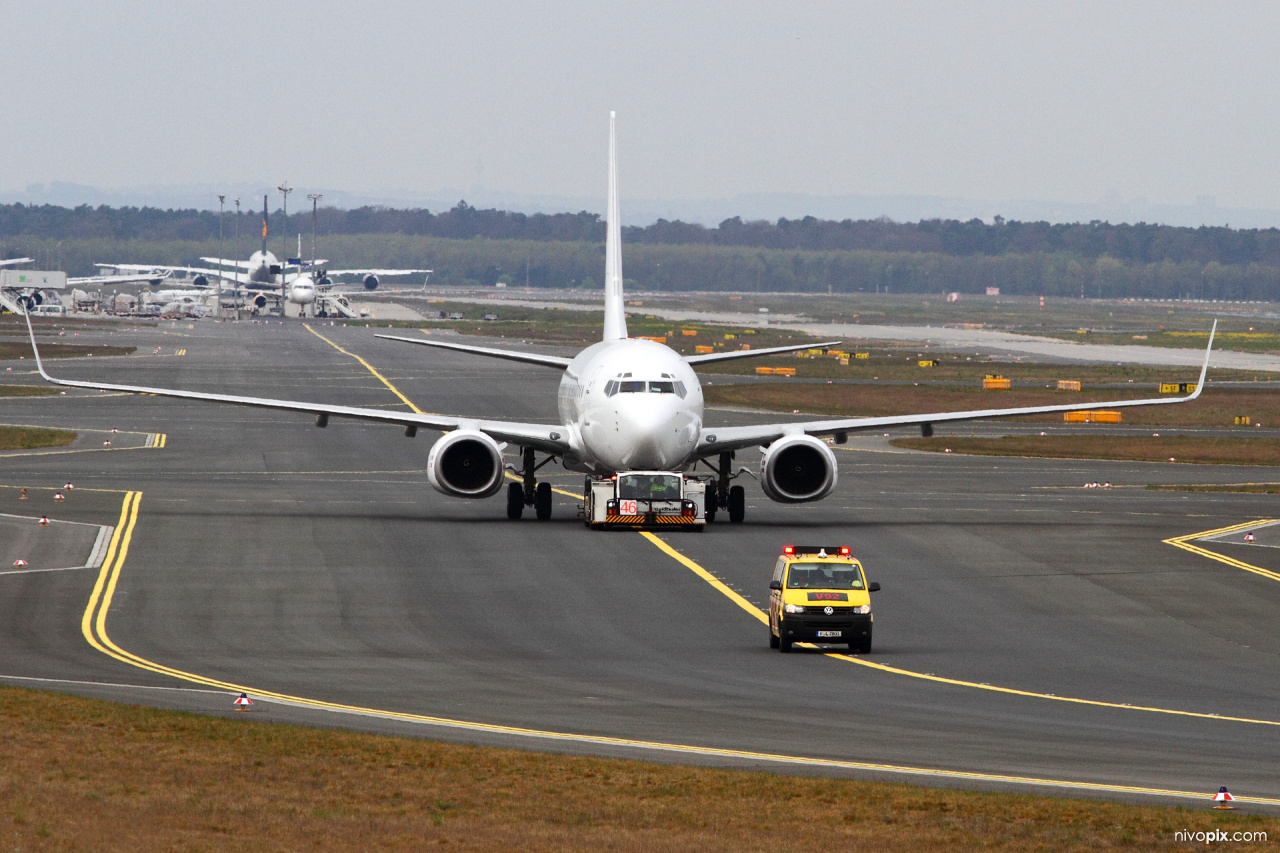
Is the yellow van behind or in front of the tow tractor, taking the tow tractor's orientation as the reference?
in front

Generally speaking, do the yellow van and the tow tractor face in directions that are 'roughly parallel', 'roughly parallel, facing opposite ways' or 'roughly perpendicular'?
roughly parallel

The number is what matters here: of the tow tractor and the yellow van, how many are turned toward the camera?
2

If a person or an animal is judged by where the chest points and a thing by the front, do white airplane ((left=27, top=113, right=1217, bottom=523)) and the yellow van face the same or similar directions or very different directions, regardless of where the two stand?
same or similar directions

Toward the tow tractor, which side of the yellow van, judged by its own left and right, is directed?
back

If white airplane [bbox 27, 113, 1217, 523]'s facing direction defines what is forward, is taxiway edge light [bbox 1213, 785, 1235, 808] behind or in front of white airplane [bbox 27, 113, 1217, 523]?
in front

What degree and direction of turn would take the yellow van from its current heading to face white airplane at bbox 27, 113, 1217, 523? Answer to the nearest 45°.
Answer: approximately 180°

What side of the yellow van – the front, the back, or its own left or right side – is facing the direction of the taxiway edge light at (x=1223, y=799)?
front

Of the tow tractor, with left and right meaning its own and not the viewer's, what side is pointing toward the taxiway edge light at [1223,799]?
front

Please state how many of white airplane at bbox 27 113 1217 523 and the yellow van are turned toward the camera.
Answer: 2

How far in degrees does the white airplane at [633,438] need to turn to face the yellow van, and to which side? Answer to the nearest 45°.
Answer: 0° — it already faces it

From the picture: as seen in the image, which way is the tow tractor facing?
toward the camera
